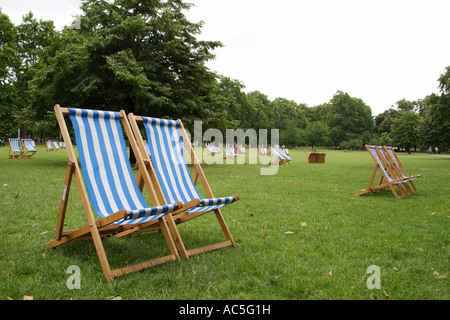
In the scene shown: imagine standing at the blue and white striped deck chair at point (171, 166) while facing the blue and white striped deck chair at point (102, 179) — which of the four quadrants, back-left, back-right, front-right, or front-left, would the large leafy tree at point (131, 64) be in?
back-right

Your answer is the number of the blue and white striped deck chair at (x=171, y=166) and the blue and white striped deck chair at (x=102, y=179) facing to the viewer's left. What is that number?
0

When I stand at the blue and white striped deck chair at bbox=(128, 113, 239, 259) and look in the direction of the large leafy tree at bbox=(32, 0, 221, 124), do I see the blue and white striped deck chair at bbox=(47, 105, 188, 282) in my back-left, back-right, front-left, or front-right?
back-left

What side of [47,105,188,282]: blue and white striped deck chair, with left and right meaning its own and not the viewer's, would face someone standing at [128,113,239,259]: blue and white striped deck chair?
left

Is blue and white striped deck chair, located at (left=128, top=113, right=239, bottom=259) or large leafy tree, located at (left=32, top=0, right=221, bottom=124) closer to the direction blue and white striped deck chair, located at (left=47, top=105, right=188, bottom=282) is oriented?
the blue and white striped deck chair

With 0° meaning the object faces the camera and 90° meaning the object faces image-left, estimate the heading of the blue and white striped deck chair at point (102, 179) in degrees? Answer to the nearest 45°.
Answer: approximately 315°

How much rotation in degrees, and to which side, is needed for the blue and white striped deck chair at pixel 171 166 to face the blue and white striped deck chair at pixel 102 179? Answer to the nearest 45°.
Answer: approximately 90° to its right

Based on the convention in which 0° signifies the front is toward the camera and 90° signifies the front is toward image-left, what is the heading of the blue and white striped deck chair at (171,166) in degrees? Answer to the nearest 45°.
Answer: approximately 315°

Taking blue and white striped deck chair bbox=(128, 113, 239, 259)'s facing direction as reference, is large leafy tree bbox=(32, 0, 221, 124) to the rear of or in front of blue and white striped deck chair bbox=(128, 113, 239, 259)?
to the rear

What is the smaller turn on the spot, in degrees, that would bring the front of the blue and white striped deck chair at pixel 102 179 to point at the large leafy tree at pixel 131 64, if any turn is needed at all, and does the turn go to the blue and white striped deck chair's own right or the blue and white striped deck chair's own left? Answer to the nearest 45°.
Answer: approximately 135° to the blue and white striped deck chair's own left
